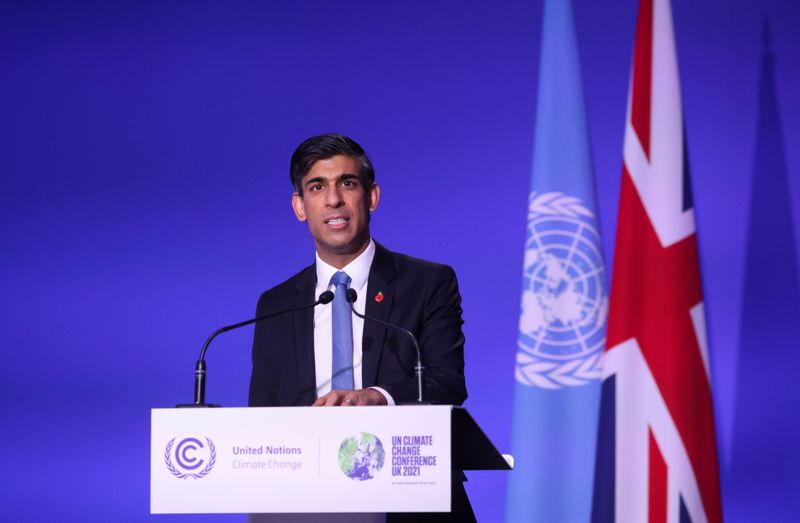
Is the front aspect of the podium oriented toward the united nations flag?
no

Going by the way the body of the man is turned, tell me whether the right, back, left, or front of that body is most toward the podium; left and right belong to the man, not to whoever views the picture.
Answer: front

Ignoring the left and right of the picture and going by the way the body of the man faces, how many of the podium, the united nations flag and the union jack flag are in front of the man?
1

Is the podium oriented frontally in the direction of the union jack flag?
no

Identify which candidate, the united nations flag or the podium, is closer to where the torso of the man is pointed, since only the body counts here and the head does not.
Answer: the podium

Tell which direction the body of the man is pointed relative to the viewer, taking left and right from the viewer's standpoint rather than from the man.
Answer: facing the viewer

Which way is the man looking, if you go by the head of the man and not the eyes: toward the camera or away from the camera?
toward the camera

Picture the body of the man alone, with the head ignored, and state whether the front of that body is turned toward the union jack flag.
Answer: no

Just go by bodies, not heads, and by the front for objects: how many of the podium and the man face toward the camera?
2

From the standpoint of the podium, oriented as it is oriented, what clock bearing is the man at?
The man is roughly at 6 o'clock from the podium.

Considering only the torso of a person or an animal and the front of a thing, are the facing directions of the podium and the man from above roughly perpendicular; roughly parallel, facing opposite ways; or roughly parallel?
roughly parallel
